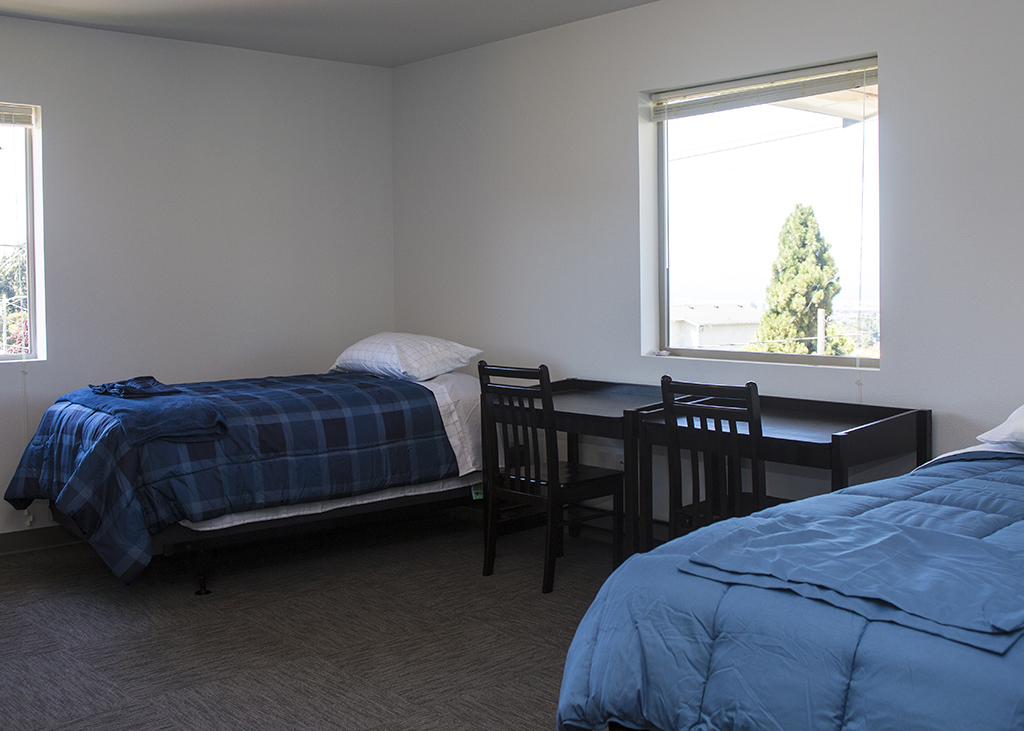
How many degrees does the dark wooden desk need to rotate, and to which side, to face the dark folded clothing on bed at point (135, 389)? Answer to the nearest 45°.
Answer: approximately 45° to its right

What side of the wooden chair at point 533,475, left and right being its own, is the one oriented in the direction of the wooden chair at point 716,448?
right

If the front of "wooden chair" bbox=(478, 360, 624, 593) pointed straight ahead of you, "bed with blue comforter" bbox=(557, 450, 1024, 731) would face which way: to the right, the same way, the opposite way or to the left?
the opposite way

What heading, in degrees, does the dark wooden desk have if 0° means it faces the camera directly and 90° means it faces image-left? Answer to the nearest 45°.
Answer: approximately 45°

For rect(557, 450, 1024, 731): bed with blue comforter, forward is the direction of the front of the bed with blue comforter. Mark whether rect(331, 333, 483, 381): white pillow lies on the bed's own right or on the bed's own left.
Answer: on the bed's own right

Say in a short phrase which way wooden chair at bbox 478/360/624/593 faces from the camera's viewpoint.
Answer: facing away from the viewer and to the right of the viewer

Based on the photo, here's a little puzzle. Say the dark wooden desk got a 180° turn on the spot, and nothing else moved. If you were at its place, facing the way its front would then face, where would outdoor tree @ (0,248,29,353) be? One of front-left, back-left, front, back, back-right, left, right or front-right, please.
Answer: back-left

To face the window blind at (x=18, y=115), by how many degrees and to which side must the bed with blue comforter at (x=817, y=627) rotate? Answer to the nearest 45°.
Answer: approximately 90° to its right

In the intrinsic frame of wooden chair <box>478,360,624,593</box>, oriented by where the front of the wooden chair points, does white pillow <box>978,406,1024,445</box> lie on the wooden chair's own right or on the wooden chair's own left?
on the wooden chair's own right

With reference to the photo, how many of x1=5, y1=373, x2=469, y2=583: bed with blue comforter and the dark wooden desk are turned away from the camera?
0

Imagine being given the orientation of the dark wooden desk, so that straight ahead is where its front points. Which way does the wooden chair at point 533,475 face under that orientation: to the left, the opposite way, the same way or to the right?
the opposite way
